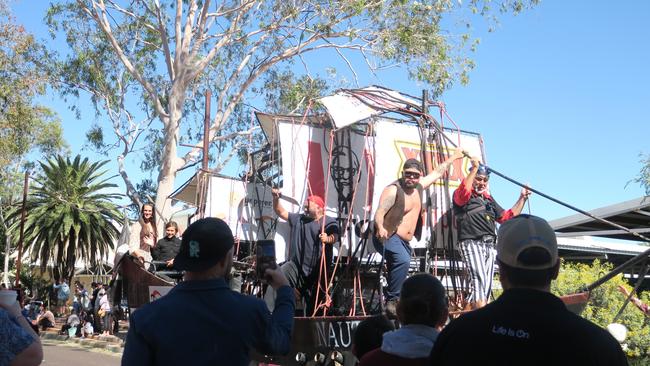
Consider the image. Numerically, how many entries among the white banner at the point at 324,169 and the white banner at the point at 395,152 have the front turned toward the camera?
2

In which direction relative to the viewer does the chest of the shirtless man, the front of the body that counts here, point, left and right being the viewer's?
facing the viewer and to the right of the viewer

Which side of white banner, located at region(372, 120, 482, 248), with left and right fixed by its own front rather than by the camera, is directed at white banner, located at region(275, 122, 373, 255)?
right

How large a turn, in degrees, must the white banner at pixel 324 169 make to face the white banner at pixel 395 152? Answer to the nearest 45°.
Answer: approximately 90° to its left

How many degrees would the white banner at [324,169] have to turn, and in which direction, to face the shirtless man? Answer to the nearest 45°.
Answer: approximately 45° to its left

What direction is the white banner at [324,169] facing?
toward the camera

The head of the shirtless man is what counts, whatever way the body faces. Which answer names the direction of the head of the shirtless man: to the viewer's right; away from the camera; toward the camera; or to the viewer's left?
toward the camera

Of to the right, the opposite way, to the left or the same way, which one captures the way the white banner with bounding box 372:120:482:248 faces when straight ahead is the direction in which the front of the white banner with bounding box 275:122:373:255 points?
the same way

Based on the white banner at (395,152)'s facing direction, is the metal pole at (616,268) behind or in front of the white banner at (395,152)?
in front

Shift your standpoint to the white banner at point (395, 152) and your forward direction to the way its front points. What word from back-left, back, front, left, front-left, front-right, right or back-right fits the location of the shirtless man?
front
